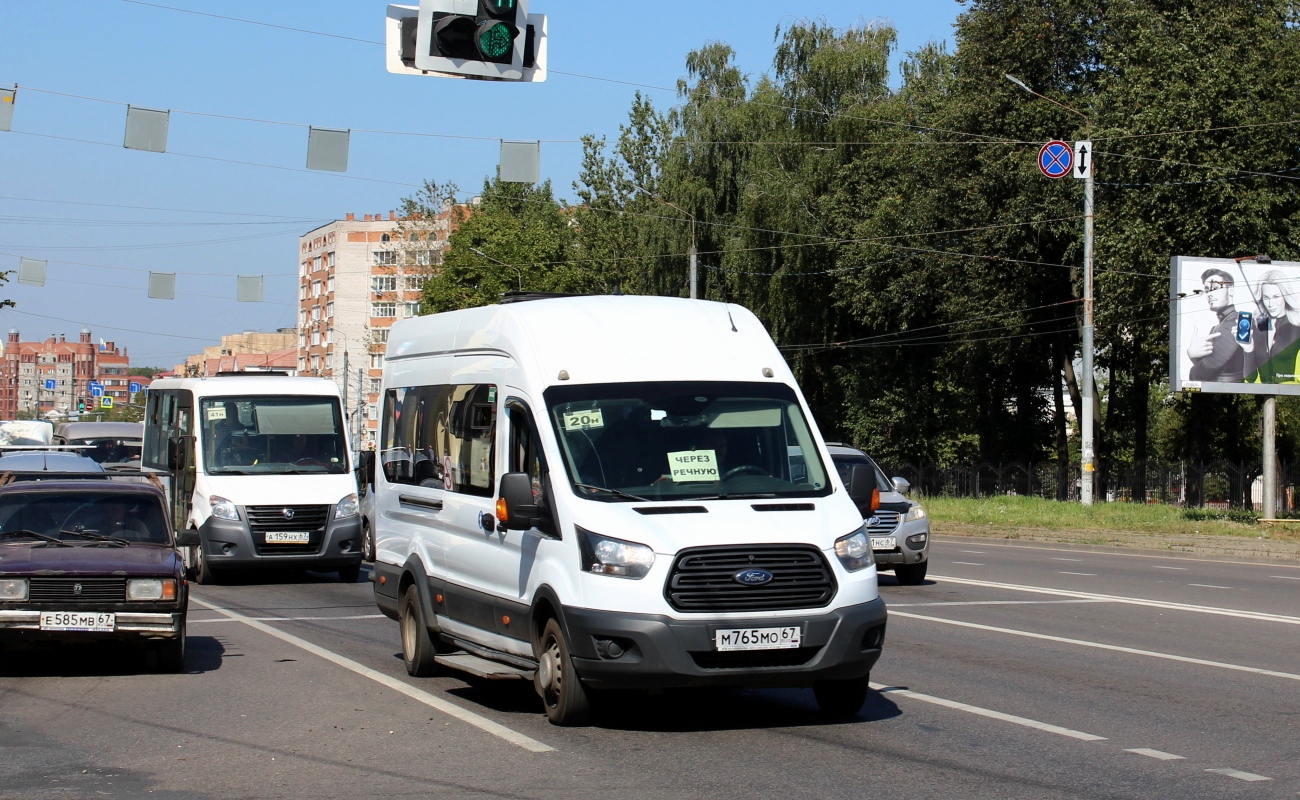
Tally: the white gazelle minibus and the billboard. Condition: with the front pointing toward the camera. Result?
2

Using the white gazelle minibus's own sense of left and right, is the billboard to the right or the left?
on its left

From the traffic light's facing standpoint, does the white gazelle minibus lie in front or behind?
behind

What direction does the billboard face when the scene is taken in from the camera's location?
facing the viewer

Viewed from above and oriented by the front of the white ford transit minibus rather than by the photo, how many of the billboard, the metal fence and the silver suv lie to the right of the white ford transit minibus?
0

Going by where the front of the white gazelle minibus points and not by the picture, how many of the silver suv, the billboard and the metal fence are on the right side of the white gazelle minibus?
0

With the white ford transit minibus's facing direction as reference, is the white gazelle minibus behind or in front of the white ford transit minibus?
behind

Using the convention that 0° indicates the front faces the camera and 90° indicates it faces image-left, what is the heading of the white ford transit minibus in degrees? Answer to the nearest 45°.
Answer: approximately 315°

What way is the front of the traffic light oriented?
toward the camera

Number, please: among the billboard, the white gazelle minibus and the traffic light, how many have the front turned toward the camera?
3

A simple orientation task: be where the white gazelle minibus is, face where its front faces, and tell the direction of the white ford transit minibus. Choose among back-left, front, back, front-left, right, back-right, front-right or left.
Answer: front

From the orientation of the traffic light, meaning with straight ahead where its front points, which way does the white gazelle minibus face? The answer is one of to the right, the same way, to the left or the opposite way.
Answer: the same way

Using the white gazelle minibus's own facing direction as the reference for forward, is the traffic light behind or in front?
in front

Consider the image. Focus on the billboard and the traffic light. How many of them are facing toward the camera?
2
